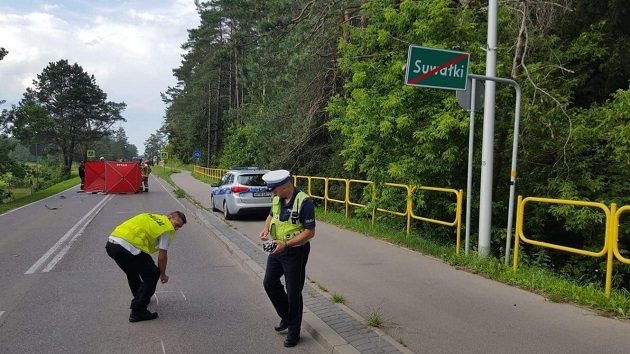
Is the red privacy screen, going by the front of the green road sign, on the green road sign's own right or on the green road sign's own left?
on the green road sign's own right

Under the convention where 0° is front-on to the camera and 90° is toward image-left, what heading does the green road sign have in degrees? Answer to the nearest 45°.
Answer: approximately 0°

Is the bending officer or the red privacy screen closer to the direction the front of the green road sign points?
the bending officer

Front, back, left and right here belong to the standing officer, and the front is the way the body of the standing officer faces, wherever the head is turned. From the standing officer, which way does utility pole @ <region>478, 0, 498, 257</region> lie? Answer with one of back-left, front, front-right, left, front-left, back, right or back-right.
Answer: back

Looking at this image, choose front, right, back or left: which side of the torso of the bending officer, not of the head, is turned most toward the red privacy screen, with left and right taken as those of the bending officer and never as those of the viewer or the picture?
left

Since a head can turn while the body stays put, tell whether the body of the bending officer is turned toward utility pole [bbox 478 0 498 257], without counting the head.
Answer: yes

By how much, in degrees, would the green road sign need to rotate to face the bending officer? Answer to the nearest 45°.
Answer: approximately 45° to its right

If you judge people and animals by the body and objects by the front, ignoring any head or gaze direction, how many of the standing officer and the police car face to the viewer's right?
0

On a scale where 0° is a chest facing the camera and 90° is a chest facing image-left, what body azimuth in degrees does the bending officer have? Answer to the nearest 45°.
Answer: approximately 270°

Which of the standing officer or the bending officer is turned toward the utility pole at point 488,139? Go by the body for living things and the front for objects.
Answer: the bending officer
